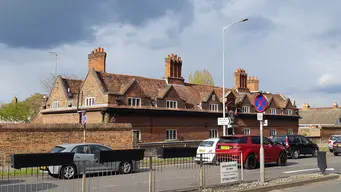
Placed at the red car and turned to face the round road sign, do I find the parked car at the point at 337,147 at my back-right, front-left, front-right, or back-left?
back-left

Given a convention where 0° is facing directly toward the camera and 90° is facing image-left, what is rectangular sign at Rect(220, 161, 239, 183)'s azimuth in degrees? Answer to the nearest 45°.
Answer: approximately 0°

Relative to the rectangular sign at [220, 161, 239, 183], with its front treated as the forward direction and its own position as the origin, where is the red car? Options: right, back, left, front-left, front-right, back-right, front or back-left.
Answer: back

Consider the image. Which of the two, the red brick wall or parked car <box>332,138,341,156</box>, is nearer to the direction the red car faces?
the parked car

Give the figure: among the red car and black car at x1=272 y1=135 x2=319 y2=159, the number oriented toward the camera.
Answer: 0

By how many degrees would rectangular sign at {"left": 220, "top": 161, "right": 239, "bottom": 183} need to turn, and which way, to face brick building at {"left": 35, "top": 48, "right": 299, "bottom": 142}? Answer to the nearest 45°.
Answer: approximately 180°

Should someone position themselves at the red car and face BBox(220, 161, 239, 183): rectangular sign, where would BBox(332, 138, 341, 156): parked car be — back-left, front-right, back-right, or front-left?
back-left

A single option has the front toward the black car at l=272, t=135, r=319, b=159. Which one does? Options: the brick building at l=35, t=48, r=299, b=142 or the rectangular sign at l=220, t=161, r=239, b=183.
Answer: the brick building
